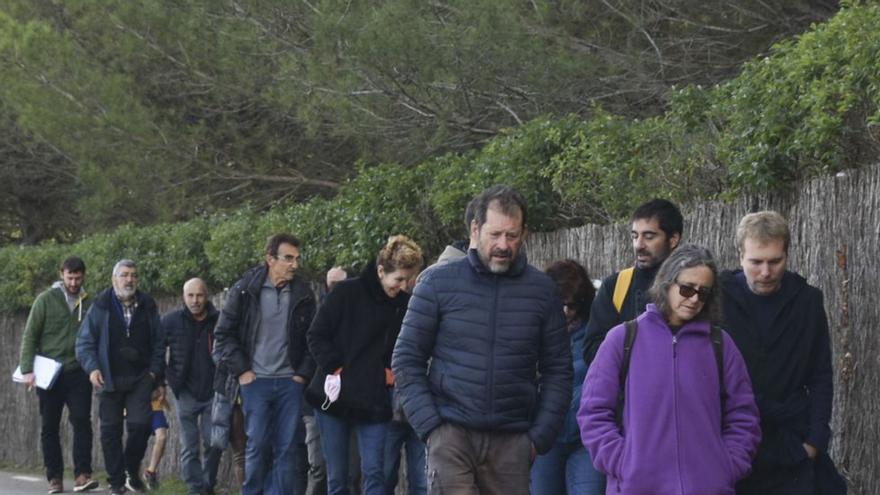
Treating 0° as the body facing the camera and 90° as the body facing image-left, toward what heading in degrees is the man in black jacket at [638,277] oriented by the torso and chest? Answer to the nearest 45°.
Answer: approximately 45°

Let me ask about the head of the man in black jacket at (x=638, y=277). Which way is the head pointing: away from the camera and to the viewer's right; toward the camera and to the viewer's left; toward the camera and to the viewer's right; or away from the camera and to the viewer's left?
toward the camera and to the viewer's left

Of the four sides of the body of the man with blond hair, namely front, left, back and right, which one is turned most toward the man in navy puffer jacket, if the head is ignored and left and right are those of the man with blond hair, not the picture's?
right

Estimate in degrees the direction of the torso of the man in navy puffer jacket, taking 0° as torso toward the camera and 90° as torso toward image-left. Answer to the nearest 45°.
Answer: approximately 0°

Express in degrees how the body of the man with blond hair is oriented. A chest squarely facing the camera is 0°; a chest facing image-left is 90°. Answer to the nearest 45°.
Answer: approximately 0°
